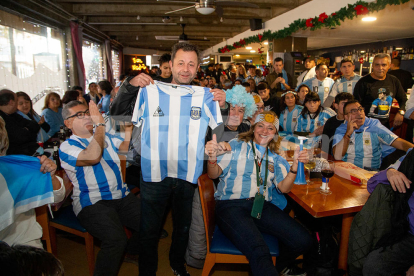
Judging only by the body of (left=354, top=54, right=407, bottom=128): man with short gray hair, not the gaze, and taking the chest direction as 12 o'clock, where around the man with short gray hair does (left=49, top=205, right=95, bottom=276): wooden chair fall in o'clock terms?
The wooden chair is roughly at 1 o'clock from the man with short gray hair.

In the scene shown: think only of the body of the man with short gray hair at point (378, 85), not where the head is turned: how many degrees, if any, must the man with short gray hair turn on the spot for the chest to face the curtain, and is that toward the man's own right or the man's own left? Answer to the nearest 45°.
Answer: approximately 90° to the man's own right

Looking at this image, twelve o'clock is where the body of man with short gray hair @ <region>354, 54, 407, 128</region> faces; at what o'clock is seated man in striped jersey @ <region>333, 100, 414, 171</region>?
The seated man in striped jersey is roughly at 12 o'clock from the man with short gray hair.

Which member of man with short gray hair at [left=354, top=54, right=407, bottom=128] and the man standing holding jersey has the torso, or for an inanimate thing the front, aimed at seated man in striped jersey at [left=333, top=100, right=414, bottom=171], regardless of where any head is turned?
the man with short gray hair

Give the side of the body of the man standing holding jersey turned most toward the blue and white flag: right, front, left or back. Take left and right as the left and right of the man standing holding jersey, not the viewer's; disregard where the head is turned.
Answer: right

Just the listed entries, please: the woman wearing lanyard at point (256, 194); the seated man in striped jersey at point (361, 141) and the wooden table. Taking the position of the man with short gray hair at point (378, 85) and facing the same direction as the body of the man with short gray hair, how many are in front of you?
3

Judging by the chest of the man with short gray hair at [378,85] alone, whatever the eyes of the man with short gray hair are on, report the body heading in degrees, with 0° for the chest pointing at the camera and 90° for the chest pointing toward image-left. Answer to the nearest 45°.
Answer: approximately 0°

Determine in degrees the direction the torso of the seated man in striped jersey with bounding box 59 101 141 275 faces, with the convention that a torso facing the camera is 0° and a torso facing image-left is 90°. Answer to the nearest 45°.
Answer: approximately 315°

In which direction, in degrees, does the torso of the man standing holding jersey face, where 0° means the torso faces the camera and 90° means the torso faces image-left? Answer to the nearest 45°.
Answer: approximately 0°

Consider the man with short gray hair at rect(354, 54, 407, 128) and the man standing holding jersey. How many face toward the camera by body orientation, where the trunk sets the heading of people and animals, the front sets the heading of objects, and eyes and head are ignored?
2

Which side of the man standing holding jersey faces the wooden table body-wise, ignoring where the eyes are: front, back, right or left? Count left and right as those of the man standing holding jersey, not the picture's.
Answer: left
